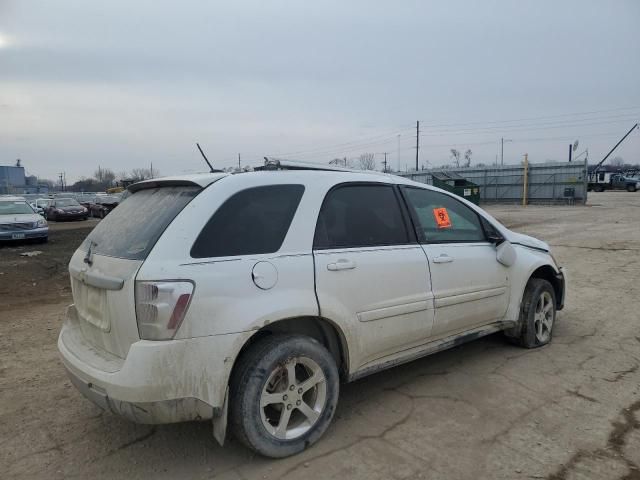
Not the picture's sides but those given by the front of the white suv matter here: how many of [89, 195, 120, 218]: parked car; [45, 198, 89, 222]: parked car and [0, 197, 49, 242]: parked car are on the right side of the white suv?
0

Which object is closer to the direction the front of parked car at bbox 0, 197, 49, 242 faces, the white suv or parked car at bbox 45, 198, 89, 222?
the white suv

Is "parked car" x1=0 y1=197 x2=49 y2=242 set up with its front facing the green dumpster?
no

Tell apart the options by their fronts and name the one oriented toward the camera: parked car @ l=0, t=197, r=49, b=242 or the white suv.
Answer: the parked car

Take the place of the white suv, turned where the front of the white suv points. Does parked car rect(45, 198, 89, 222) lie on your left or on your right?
on your left

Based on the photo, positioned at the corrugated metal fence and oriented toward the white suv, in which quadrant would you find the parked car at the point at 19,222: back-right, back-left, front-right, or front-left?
front-right

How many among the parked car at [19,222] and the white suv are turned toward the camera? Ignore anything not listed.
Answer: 1

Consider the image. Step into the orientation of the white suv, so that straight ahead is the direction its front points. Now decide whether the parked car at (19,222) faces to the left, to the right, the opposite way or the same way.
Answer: to the right

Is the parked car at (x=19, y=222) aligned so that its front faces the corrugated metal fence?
no

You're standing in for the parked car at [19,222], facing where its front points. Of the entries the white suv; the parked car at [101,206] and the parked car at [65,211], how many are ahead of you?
1

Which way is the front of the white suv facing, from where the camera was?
facing away from the viewer and to the right of the viewer

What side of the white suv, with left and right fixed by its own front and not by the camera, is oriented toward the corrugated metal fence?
front

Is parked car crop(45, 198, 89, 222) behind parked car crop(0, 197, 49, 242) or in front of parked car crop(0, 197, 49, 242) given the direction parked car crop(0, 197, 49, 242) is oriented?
behind

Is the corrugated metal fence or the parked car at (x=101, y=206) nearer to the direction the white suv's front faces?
the corrugated metal fence

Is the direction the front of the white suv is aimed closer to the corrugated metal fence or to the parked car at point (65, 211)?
the corrugated metal fence

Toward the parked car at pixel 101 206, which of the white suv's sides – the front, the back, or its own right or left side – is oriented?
left

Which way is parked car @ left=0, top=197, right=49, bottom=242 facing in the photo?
toward the camera

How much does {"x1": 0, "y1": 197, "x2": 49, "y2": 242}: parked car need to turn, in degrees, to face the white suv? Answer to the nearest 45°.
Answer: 0° — it already faces it

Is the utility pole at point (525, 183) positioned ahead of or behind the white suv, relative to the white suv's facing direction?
ahead
